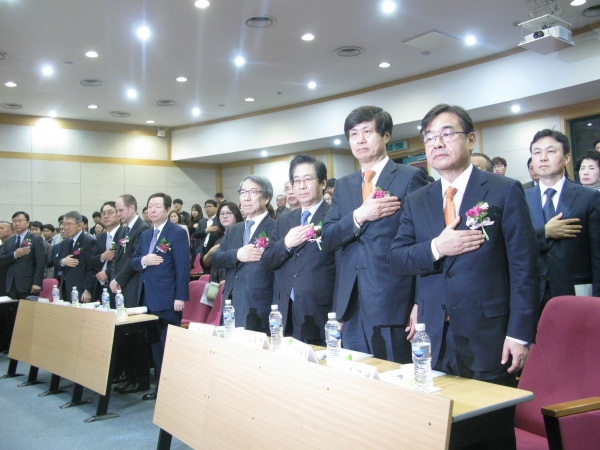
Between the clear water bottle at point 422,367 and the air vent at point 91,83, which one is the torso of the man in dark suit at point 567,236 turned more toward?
the clear water bottle

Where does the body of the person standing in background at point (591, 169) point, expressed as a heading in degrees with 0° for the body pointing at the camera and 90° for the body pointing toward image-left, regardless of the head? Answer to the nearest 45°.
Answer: approximately 45°

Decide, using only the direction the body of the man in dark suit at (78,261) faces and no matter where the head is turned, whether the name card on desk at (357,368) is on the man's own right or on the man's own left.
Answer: on the man's own left

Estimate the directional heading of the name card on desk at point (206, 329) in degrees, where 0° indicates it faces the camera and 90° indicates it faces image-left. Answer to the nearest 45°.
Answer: approximately 45°

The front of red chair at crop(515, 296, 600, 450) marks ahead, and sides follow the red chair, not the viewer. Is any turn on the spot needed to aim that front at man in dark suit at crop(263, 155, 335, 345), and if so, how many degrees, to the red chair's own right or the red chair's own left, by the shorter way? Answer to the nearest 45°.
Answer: approximately 45° to the red chair's own right
